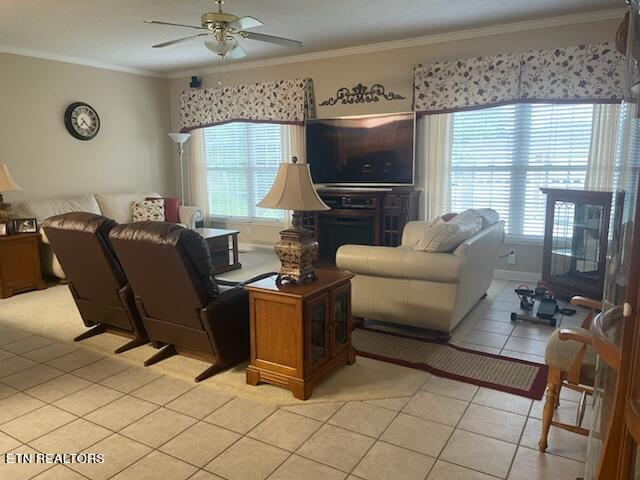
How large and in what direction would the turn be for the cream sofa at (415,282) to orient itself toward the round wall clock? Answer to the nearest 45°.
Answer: approximately 45° to its right

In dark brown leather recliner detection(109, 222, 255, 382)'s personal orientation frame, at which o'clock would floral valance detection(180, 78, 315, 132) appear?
The floral valance is roughly at 11 o'clock from the dark brown leather recliner.

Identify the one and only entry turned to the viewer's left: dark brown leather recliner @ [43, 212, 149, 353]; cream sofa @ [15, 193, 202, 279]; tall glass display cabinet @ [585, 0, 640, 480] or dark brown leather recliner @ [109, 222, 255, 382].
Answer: the tall glass display cabinet

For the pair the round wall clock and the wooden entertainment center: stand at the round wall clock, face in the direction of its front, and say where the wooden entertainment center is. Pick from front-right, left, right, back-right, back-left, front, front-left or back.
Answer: front

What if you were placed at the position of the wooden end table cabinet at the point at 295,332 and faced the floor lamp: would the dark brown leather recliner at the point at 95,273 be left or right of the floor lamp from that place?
left

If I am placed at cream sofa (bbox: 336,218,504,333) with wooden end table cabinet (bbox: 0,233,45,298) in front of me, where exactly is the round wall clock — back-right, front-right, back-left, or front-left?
front-right

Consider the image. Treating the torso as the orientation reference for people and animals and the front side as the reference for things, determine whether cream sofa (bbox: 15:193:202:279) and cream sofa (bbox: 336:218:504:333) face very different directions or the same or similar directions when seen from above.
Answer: very different directions

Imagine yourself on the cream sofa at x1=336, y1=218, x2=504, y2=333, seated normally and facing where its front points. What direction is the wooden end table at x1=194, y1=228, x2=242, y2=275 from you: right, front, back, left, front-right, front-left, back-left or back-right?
front-right

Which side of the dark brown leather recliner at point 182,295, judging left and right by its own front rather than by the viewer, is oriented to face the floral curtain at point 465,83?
front

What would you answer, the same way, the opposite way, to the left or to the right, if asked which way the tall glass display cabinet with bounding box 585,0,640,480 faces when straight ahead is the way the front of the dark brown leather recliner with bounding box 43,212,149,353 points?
to the left

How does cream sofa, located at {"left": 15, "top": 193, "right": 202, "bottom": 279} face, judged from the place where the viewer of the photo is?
facing the viewer and to the right of the viewer

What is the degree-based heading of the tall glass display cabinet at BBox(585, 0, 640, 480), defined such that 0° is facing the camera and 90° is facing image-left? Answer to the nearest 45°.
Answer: approximately 90°

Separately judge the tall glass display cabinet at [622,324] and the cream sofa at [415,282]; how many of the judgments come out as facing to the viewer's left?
2

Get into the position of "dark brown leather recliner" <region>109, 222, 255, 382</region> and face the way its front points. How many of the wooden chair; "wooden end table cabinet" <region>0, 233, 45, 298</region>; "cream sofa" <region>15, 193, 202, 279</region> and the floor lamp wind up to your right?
1

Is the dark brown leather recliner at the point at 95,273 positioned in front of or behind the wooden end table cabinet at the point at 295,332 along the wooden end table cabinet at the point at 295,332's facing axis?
behind

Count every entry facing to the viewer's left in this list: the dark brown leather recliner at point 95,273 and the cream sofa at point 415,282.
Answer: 1

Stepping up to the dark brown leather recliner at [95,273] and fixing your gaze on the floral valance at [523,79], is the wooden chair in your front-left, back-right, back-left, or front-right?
front-right

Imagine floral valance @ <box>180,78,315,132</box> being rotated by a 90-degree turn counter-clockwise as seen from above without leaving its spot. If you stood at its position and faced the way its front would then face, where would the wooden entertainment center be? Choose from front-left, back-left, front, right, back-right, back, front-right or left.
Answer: front

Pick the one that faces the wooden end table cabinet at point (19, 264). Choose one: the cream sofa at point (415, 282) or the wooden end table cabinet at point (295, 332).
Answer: the cream sofa

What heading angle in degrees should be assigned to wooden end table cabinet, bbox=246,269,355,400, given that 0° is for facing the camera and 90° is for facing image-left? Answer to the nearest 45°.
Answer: approximately 315°
